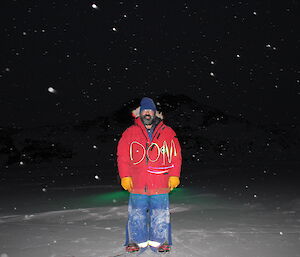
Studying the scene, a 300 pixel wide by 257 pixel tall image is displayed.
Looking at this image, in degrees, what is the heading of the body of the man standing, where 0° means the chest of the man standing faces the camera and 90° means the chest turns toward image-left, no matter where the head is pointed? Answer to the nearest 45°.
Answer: approximately 0°
